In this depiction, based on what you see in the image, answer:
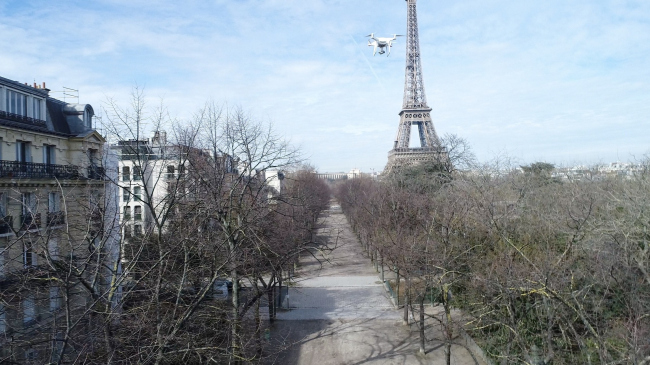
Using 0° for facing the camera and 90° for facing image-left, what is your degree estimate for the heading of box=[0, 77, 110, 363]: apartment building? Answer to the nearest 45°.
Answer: approximately 315°
